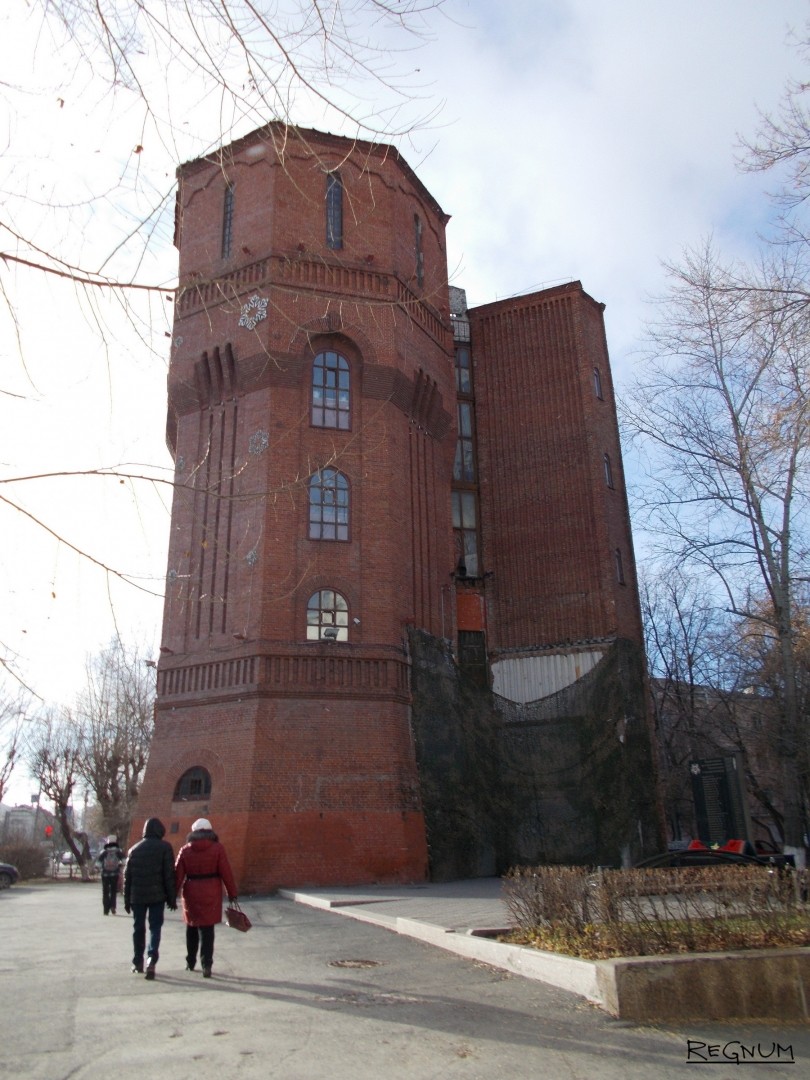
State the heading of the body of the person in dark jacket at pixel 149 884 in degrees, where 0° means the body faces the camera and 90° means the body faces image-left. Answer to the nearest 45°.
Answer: approximately 180°

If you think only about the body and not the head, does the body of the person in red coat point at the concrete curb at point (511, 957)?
no

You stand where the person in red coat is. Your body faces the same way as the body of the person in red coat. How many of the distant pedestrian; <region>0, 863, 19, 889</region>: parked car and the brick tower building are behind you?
0

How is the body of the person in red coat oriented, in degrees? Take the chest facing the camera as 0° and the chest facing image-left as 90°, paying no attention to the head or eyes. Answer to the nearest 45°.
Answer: approximately 180°

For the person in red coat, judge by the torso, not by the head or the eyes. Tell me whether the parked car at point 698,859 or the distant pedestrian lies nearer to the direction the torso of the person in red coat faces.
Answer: the distant pedestrian

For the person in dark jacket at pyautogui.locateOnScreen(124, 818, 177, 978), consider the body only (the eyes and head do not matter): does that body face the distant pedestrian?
yes

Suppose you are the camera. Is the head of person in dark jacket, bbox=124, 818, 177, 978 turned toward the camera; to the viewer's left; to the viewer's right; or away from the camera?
away from the camera

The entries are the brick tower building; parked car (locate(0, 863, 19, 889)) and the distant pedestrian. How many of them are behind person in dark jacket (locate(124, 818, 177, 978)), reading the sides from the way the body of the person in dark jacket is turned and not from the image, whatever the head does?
0

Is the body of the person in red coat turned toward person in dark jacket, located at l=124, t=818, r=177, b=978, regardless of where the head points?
no

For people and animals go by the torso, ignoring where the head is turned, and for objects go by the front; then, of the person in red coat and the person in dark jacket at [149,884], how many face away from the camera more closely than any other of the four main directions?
2

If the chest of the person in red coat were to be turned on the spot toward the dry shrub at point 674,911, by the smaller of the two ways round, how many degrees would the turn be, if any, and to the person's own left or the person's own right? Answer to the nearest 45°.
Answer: approximately 135° to the person's own right

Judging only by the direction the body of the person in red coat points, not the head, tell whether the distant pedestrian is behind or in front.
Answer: in front

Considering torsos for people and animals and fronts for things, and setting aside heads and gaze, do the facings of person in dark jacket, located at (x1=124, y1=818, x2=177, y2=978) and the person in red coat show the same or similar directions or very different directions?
same or similar directions

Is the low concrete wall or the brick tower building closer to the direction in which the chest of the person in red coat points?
the brick tower building

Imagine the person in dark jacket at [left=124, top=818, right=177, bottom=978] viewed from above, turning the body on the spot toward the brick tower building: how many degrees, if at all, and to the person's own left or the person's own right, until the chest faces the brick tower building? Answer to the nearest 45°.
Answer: approximately 45° to the person's own right

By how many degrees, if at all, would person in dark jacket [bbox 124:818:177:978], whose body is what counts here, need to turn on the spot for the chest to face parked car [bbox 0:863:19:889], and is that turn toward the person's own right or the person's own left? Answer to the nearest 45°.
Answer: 0° — they already face it

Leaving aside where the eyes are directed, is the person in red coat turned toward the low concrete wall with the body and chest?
no
